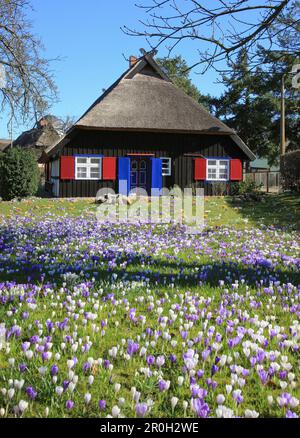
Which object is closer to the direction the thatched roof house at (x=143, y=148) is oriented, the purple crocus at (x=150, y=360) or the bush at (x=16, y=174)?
the purple crocus

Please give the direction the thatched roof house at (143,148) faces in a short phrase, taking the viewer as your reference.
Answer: facing the viewer

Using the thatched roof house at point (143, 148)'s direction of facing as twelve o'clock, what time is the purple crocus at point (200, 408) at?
The purple crocus is roughly at 12 o'clock from the thatched roof house.

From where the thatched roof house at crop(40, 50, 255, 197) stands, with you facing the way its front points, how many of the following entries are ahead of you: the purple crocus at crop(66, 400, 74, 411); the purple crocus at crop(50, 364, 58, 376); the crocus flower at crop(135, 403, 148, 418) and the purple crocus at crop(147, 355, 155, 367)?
4

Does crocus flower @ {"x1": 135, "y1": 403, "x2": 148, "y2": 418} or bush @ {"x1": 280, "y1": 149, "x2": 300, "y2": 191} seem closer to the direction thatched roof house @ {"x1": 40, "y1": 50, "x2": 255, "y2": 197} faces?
the crocus flower

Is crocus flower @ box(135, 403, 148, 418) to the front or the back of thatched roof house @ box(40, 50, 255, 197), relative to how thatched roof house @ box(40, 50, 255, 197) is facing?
to the front

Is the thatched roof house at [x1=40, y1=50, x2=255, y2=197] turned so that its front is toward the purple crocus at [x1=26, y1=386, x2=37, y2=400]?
yes

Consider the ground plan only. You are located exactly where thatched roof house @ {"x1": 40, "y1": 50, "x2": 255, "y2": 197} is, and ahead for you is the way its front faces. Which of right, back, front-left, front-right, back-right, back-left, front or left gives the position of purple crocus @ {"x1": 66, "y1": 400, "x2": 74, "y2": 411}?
front

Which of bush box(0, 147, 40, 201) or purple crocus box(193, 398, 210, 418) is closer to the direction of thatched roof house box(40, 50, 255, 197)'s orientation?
the purple crocus

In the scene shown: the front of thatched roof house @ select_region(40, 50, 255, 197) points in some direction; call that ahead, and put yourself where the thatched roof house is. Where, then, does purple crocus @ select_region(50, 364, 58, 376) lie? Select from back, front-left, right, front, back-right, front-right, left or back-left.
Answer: front

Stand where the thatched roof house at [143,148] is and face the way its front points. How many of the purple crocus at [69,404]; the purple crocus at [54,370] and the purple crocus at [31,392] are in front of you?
3

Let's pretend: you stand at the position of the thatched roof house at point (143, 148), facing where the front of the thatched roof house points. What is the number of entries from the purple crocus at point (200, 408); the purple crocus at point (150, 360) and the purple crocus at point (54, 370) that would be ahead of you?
3

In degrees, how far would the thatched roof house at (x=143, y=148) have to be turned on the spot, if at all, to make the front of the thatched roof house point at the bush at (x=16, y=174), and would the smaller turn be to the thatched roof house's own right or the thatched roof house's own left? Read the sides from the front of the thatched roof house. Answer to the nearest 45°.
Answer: approximately 45° to the thatched roof house's own right
